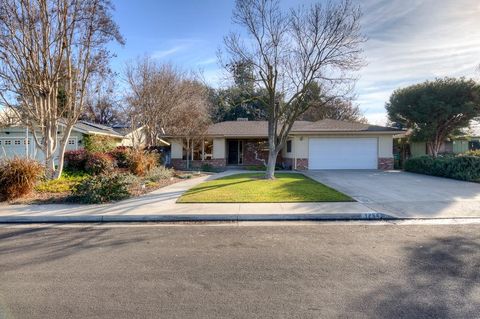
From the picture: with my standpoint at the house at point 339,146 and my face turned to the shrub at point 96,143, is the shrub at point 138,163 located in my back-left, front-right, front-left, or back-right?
front-left

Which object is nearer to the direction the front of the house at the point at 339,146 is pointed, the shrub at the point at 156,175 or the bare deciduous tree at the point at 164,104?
the shrub

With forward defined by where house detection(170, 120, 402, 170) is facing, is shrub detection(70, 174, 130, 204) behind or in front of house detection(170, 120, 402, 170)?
in front

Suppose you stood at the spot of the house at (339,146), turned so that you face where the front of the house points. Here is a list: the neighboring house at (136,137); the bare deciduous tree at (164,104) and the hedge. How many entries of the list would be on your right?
2

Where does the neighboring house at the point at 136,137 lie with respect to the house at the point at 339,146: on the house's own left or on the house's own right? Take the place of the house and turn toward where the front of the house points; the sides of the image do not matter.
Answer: on the house's own right

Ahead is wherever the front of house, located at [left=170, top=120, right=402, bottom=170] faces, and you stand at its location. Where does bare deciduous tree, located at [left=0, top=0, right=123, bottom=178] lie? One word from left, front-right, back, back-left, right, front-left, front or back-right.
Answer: front-right

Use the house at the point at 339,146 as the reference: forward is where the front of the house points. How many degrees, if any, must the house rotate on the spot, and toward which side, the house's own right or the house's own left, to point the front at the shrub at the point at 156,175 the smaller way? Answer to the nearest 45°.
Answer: approximately 45° to the house's own right

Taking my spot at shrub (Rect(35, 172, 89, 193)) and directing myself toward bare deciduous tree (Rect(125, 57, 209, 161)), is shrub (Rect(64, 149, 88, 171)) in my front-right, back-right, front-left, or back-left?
front-left

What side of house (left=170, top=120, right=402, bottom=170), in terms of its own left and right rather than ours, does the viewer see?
front

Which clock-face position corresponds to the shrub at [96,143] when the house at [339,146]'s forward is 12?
The shrub is roughly at 3 o'clock from the house.

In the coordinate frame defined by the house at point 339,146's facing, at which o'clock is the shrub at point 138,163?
The shrub is roughly at 2 o'clock from the house.

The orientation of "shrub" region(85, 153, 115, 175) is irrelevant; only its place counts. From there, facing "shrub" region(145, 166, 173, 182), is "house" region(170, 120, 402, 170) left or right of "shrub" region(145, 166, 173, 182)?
left

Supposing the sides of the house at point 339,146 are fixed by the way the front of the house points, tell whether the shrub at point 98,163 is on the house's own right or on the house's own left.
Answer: on the house's own right

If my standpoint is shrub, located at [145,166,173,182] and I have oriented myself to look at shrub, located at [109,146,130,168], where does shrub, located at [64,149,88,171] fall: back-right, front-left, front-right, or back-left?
front-left

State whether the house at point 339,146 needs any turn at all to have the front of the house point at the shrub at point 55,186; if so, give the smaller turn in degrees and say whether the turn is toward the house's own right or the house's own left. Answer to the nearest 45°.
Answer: approximately 45° to the house's own right

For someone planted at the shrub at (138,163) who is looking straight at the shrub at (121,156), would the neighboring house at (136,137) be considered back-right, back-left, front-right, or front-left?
front-right
